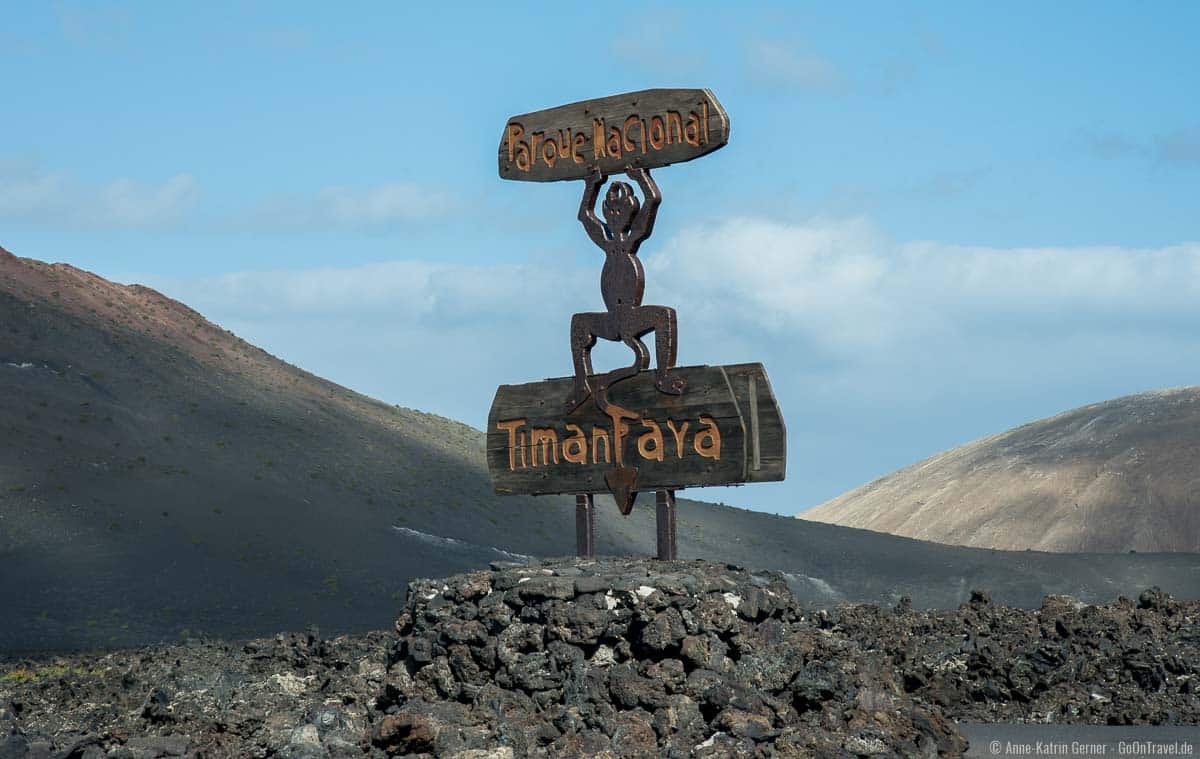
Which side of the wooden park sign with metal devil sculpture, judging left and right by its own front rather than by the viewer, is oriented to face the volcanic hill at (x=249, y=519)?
back

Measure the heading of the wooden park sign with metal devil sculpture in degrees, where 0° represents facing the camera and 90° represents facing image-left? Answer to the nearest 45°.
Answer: approximately 0°
